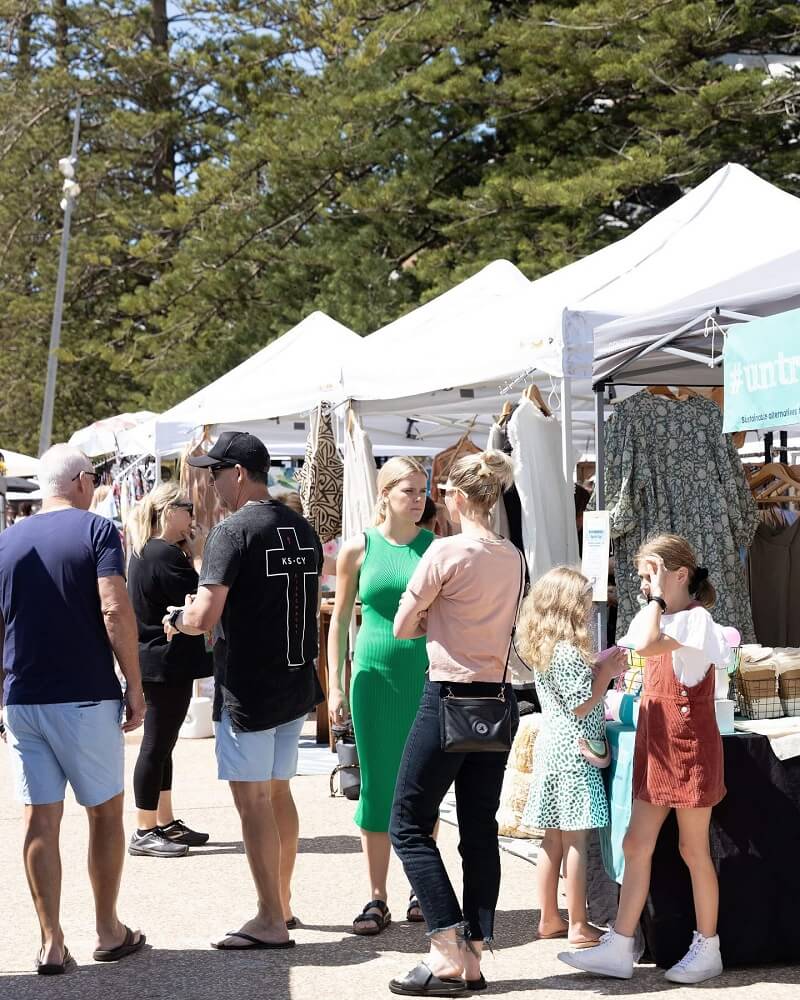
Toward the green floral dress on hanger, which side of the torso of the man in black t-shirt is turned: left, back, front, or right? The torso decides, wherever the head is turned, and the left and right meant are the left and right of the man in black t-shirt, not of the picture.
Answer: right

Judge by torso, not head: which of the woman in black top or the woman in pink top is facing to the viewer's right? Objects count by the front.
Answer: the woman in black top

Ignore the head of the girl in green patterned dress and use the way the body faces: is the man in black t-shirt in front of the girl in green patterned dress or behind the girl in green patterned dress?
behind

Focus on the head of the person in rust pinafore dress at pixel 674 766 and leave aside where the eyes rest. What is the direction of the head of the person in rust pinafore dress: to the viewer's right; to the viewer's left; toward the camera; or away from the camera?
to the viewer's left

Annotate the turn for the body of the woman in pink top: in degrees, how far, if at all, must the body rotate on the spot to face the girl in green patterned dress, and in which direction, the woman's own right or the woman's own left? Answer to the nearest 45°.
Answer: approximately 90° to the woman's own right

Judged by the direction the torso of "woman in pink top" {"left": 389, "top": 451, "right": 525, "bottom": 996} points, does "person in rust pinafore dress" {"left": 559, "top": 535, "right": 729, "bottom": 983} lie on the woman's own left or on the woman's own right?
on the woman's own right

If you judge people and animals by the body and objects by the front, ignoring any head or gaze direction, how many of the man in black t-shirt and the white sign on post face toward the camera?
1

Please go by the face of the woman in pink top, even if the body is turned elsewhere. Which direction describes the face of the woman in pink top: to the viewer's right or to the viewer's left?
to the viewer's left

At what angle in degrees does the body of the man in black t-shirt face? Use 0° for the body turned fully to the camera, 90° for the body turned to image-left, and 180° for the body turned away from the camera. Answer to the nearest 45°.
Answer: approximately 135°

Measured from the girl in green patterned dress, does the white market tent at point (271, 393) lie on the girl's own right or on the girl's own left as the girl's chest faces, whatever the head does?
on the girl's own left
